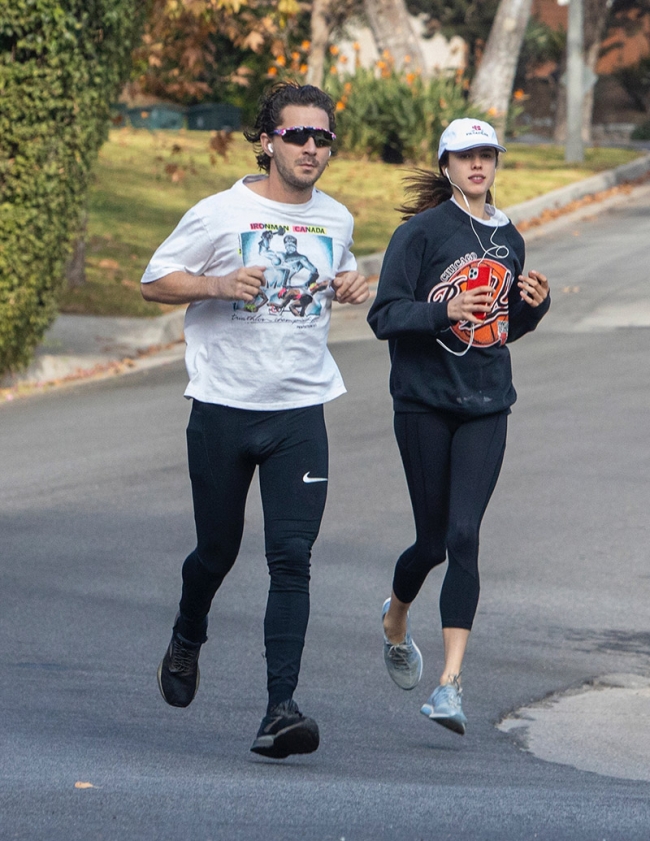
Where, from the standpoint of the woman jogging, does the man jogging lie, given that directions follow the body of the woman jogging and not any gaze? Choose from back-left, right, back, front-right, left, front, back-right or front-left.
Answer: right

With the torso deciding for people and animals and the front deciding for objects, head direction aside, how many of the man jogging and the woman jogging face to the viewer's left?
0

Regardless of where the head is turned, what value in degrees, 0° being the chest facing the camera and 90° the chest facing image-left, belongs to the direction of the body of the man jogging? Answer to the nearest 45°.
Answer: approximately 315°

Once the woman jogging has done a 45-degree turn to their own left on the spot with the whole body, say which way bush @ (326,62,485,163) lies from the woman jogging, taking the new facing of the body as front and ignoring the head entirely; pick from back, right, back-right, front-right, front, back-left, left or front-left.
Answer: left

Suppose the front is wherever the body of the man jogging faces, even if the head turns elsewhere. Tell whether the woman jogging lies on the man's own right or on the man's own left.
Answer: on the man's own left

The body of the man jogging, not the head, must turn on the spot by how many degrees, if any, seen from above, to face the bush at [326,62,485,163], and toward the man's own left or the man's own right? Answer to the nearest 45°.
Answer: approximately 135° to the man's own left

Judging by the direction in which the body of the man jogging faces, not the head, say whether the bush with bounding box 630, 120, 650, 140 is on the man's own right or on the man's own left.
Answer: on the man's own left

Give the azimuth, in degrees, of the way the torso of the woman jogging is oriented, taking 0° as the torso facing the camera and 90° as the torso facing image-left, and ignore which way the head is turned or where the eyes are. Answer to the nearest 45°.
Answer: approximately 315°
